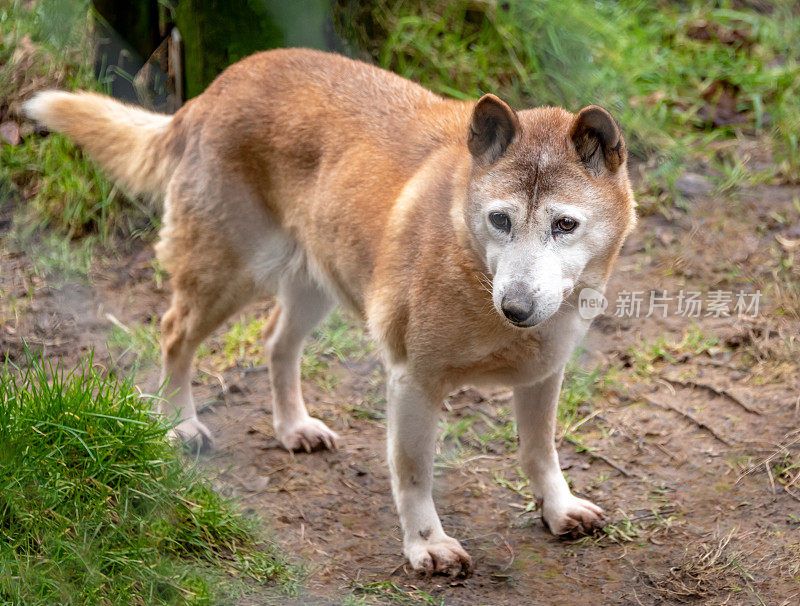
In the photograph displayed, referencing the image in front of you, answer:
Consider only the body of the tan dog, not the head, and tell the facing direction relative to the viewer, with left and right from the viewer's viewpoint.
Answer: facing the viewer and to the right of the viewer

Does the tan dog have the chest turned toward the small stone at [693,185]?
no
